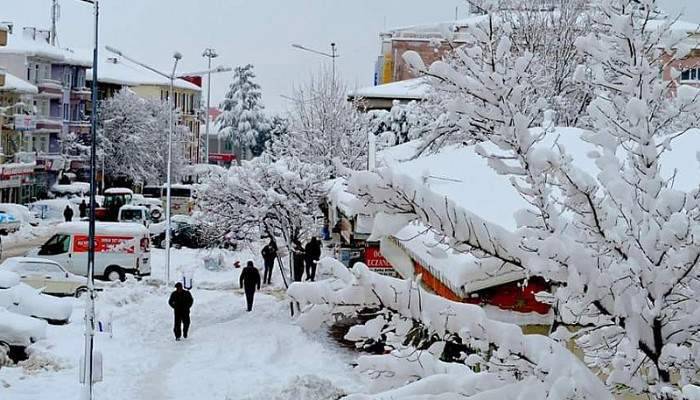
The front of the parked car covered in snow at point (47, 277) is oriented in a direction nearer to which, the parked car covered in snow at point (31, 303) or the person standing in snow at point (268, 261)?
the person standing in snow

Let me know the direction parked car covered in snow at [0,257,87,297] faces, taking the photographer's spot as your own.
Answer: facing to the right of the viewer

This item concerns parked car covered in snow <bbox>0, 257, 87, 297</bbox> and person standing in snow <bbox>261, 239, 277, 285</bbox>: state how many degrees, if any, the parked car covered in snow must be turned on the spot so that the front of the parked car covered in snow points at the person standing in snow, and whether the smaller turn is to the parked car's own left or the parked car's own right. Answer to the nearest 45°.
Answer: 0° — it already faces them

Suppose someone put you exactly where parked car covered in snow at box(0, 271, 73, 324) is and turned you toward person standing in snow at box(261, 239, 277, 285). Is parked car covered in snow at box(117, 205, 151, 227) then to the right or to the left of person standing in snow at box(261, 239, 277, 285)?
left

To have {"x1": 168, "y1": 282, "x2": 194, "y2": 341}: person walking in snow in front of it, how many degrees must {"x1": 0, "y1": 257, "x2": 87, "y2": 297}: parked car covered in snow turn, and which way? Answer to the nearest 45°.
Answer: approximately 45° to its right

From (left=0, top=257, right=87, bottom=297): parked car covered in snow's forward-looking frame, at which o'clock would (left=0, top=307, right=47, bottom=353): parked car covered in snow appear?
(left=0, top=307, right=47, bottom=353): parked car covered in snow is roughly at 3 o'clock from (left=0, top=257, right=87, bottom=297): parked car covered in snow.

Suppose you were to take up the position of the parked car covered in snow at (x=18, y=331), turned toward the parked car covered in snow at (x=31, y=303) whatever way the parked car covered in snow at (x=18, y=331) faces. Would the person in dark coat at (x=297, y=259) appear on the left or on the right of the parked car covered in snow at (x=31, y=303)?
right

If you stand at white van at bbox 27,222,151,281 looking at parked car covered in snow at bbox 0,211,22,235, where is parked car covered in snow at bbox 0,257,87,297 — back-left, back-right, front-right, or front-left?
back-left
